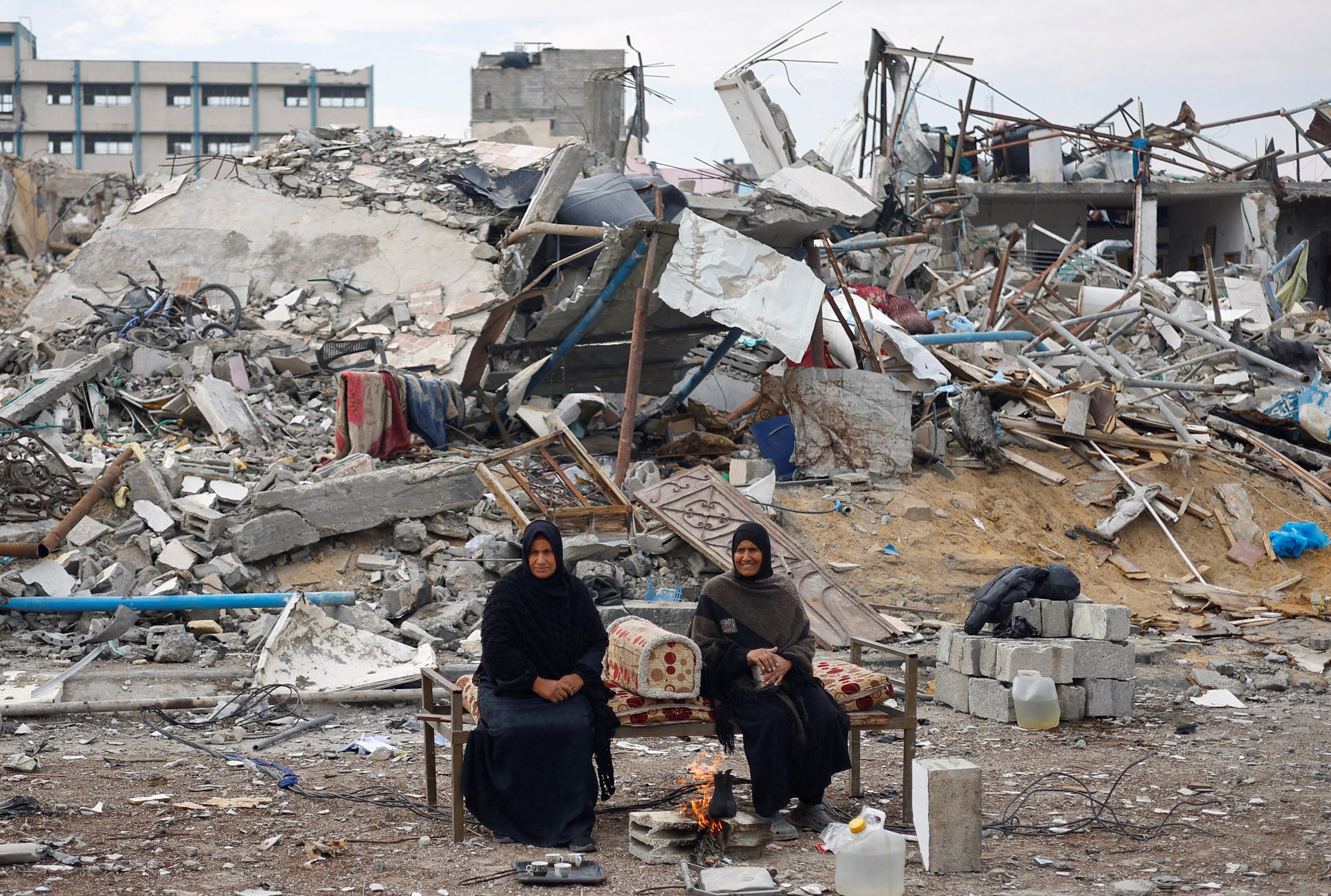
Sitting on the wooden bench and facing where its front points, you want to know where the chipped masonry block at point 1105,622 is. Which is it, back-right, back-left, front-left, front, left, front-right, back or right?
back-left

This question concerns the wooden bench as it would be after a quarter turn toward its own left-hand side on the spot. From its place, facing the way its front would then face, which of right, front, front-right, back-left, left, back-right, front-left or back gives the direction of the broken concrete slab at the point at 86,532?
back-left

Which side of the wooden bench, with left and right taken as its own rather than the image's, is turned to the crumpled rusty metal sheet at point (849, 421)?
back

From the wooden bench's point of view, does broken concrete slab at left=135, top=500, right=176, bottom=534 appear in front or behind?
behind

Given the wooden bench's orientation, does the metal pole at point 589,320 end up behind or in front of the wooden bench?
behind

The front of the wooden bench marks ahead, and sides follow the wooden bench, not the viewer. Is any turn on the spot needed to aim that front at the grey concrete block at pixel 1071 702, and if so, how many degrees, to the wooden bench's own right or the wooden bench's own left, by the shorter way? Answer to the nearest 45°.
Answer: approximately 135° to the wooden bench's own left

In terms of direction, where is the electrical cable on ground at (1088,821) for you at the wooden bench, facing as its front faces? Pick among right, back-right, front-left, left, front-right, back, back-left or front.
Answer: left

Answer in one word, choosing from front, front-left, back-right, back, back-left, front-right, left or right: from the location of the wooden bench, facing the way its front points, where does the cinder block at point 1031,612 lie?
back-left

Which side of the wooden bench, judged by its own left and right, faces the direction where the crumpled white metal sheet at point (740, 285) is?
back

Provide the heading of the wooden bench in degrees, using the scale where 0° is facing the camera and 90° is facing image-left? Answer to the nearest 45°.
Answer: approximately 0°

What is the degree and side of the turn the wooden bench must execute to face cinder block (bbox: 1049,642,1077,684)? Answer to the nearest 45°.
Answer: approximately 135° to its left

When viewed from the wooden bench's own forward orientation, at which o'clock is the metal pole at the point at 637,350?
The metal pole is roughly at 6 o'clock from the wooden bench.

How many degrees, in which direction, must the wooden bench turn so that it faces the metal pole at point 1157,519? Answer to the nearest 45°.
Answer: approximately 135° to its left
